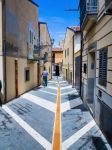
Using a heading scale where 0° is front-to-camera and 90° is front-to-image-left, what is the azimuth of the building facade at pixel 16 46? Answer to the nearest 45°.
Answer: approximately 315°
